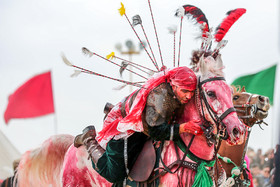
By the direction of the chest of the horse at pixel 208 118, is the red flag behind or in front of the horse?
behind

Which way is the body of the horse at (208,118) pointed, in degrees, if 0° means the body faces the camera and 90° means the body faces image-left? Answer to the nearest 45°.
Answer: approximately 315°

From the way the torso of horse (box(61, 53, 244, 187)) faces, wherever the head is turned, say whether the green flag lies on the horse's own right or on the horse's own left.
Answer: on the horse's own left
